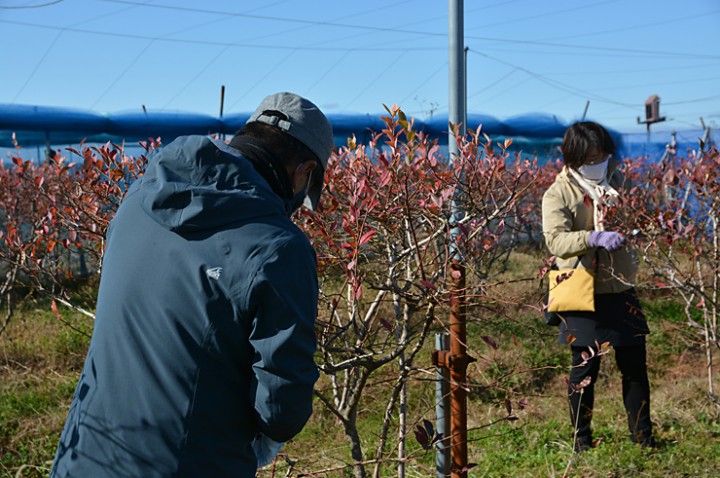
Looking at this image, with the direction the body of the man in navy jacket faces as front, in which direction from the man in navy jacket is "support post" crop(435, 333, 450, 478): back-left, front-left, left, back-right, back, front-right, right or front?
front

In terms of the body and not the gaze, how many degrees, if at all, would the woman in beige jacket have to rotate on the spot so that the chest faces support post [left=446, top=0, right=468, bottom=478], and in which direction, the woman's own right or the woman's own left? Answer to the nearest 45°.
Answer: approximately 45° to the woman's own right

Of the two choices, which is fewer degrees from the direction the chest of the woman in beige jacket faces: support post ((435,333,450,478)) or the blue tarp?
the support post

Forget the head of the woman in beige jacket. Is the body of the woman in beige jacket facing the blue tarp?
no

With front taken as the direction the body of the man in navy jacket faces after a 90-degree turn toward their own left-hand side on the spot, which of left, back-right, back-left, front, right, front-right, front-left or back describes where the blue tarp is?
front-right

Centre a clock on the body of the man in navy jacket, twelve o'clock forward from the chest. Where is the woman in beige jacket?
The woman in beige jacket is roughly at 12 o'clock from the man in navy jacket.

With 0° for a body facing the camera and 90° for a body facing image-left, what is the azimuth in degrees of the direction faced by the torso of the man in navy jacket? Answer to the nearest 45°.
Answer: approximately 225°

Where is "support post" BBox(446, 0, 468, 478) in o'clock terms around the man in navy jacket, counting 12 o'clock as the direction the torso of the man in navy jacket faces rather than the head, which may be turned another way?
The support post is roughly at 12 o'clock from the man in navy jacket.
